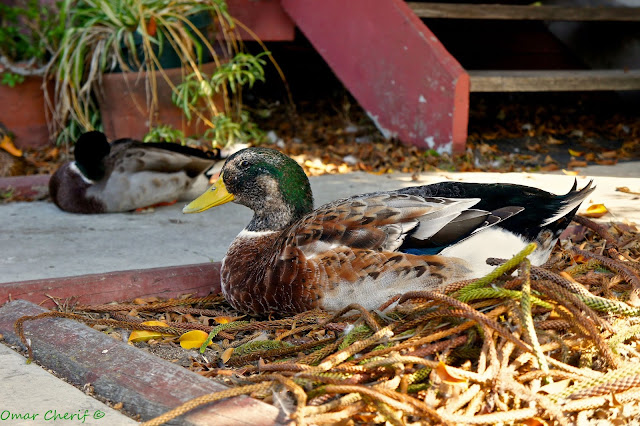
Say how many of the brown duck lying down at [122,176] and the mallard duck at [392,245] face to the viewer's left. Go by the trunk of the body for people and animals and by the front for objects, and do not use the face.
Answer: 2

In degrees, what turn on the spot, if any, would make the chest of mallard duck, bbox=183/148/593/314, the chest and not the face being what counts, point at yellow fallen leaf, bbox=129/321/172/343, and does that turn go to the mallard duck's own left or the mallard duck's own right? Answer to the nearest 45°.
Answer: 0° — it already faces it

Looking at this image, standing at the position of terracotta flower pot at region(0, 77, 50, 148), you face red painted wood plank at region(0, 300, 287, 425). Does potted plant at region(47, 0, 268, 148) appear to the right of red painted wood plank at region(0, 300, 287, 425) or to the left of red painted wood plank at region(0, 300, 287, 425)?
left

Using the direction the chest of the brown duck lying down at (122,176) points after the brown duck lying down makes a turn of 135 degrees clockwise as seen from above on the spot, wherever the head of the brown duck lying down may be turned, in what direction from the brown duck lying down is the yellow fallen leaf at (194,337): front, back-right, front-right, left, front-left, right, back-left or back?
back-right

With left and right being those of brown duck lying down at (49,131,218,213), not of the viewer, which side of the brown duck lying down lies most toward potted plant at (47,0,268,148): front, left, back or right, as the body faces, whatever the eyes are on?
right

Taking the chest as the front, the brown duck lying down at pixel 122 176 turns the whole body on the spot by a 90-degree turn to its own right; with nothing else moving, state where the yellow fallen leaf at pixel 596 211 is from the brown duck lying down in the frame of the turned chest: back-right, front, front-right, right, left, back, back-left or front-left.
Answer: back-right

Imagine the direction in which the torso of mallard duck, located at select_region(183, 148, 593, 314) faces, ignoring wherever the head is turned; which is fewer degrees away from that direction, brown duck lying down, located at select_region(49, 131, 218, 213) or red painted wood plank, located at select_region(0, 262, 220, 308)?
the red painted wood plank

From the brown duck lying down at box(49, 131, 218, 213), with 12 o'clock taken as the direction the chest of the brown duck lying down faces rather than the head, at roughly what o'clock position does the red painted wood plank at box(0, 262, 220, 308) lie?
The red painted wood plank is roughly at 9 o'clock from the brown duck lying down.

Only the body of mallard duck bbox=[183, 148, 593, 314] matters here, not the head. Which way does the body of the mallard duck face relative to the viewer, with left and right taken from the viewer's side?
facing to the left of the viewer

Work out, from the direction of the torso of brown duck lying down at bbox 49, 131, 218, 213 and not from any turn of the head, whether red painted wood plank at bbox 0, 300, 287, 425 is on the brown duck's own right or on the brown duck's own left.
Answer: on the brown duck's own left

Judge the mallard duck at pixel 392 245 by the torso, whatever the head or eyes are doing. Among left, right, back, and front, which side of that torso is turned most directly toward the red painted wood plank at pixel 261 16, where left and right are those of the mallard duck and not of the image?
right

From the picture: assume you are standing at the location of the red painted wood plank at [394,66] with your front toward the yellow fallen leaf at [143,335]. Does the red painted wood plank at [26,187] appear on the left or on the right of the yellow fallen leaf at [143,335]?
right

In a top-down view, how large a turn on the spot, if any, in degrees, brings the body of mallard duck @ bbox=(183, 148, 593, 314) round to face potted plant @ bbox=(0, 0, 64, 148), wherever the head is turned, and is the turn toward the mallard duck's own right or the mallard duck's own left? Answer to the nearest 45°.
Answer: approximately 45° to the mallard duck's own right

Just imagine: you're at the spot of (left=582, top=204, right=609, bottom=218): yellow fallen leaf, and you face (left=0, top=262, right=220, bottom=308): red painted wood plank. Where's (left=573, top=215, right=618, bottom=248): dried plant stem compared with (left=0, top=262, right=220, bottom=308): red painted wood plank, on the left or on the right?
left

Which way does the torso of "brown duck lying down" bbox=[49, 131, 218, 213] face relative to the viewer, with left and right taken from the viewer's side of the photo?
facing to the left of the viewer
